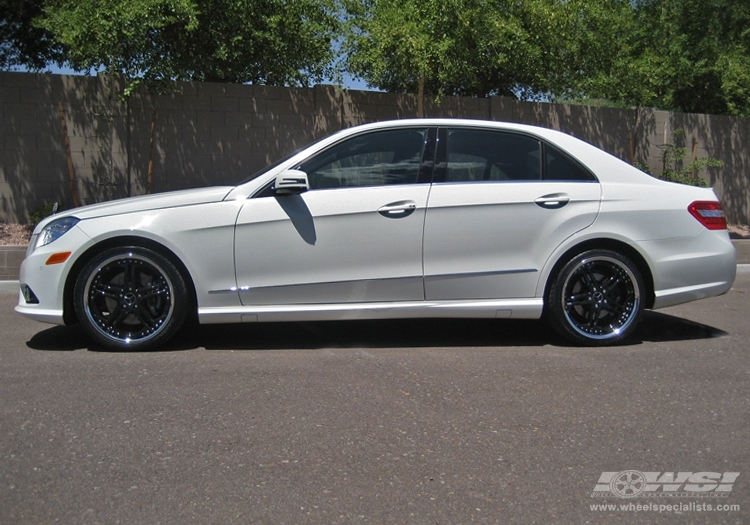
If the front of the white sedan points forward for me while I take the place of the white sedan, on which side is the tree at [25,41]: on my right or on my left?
on my right

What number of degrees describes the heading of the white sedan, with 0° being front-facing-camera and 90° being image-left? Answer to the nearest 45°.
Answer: approximately 90°

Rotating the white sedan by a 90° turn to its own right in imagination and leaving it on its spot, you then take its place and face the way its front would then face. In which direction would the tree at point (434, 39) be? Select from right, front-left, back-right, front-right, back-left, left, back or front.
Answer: front

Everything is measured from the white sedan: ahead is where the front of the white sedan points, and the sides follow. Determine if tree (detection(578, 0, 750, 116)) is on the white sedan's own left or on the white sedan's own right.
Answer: on the white sedan's own right

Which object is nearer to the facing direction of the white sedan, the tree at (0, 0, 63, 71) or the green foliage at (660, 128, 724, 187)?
the tree
